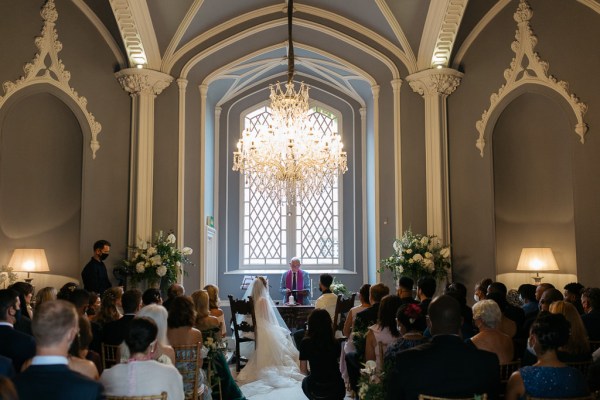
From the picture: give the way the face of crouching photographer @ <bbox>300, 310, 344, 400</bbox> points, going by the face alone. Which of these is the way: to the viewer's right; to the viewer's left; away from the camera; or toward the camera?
away from the camera

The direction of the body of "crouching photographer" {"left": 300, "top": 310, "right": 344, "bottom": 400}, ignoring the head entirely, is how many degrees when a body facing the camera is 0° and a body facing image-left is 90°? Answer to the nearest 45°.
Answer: approximately 180°

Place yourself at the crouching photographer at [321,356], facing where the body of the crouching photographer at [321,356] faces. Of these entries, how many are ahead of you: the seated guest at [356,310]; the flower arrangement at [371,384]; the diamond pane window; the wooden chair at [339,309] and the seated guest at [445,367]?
3

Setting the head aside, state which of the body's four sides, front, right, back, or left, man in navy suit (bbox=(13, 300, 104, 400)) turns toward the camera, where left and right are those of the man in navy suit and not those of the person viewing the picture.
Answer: back

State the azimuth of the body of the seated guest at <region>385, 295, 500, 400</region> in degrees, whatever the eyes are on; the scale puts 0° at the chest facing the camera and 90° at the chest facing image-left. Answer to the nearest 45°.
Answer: approximately 180°

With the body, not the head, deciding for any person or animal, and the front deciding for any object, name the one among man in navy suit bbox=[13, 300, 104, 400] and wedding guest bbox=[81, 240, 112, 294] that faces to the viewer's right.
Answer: the wedding guest

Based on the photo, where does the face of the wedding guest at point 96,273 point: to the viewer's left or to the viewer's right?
to the viewer's right

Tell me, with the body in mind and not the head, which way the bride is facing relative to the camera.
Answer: away from the camera

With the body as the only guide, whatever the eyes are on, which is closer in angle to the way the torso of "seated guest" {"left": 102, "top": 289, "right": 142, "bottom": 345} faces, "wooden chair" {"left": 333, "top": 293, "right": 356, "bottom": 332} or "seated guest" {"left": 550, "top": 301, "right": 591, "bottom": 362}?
the wooden chair

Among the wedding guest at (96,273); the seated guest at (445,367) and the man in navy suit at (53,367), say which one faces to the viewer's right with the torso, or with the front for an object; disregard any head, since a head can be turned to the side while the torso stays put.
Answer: the wedding guest

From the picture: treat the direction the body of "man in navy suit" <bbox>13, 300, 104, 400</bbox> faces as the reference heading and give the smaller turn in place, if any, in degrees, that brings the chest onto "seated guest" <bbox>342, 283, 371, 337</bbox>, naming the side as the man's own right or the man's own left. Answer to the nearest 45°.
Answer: approximately 45° to the man's own right

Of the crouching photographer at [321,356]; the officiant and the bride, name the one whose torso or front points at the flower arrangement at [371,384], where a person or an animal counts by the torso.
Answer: the officiant

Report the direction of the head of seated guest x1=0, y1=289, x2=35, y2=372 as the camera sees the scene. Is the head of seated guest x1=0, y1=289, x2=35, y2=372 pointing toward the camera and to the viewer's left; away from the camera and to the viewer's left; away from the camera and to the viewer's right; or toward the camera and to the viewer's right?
away from the camera and to the viewer's right

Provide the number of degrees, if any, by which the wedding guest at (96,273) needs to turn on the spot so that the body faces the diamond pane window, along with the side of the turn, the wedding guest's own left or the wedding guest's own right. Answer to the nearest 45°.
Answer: approximately 45° to the wedding guest's own left

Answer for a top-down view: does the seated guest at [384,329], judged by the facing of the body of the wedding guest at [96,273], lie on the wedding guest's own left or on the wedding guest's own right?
on the wedding guest's own right

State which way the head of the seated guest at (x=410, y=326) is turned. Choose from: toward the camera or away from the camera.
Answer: away from the camera
